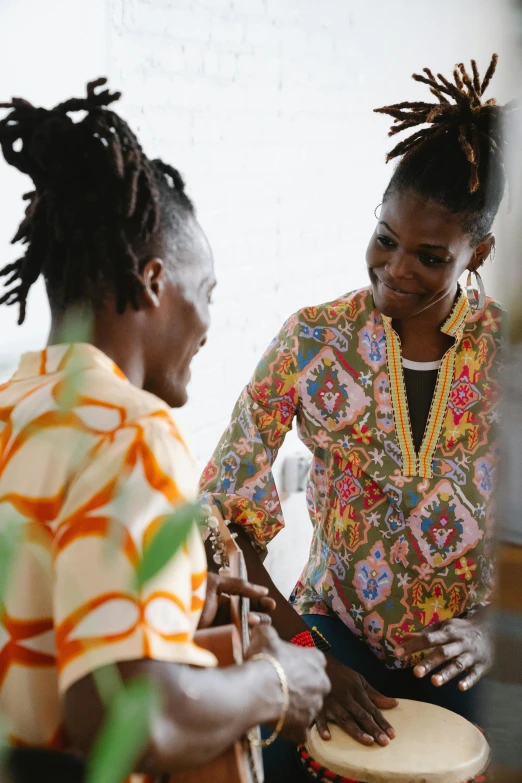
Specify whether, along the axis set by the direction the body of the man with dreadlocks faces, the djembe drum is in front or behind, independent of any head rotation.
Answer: in front

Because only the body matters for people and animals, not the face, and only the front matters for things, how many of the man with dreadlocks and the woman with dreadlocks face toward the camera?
1

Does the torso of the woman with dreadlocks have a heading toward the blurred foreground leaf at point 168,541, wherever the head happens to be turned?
yes

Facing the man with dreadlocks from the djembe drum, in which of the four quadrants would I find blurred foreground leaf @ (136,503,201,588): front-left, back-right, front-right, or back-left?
front-left

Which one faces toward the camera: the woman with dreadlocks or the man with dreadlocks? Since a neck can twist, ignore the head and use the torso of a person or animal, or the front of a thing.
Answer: the woman with dreadlocks

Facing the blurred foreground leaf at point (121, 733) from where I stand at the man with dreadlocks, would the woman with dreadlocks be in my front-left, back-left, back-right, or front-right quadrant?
back-left

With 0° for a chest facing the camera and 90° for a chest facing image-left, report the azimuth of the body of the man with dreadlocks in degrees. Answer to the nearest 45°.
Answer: approximately 225°

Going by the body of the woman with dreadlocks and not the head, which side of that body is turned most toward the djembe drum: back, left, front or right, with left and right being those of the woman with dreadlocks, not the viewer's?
front

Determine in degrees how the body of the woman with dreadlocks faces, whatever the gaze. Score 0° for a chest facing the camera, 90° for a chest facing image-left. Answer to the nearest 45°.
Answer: approximately 0°

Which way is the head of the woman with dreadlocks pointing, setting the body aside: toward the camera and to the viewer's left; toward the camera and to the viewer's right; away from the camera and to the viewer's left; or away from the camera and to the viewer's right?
toward the camera and to the viewer's left
